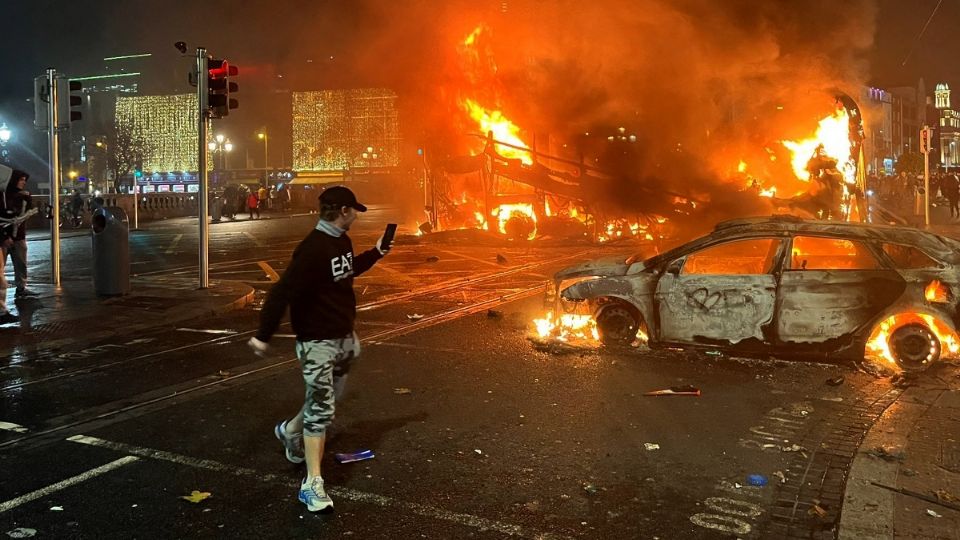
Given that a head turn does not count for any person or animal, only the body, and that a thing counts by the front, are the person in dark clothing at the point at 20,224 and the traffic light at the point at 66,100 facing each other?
no

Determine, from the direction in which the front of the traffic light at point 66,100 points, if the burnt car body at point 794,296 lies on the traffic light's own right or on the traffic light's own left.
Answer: on the traffic light's own right

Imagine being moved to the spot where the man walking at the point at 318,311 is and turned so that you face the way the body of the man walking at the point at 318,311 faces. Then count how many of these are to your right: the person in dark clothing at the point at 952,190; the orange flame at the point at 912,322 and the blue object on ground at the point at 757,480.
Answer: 0

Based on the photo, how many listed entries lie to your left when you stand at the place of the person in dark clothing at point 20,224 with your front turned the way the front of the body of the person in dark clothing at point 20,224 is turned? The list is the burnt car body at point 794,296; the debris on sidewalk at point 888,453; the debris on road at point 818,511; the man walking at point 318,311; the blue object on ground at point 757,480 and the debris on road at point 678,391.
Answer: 0

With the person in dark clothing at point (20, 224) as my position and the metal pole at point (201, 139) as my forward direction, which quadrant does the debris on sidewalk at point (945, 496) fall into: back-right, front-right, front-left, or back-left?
front-right

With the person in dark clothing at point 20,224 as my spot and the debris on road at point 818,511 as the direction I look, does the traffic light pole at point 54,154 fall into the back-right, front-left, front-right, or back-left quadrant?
back-left

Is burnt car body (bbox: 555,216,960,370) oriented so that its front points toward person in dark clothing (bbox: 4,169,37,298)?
yes

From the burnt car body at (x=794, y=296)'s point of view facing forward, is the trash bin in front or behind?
in front

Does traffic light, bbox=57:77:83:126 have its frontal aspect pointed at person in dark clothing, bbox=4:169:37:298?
no

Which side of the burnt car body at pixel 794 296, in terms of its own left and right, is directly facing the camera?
left

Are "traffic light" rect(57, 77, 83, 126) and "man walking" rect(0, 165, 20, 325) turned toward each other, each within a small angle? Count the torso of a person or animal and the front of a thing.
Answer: no

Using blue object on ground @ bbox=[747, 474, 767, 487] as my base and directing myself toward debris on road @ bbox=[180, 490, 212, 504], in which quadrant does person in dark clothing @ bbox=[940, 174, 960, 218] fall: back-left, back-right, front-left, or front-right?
back-right

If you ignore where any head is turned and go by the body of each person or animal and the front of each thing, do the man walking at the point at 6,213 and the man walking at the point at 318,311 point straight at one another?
no

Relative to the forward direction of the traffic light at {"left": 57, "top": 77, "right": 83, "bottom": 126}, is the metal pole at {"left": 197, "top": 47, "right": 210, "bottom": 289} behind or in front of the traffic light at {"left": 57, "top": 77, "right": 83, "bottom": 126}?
in front
